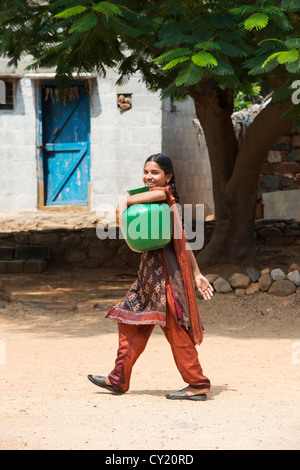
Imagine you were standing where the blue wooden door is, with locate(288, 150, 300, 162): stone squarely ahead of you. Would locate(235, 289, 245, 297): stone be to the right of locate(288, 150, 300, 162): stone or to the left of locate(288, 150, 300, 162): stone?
right

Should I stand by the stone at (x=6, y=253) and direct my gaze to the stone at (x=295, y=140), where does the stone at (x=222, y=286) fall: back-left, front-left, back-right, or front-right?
front-right

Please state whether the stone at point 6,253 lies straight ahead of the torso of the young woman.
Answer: no

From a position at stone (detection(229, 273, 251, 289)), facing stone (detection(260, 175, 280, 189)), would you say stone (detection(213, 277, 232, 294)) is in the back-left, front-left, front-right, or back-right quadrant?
back-left

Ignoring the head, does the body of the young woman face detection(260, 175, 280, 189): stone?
no
